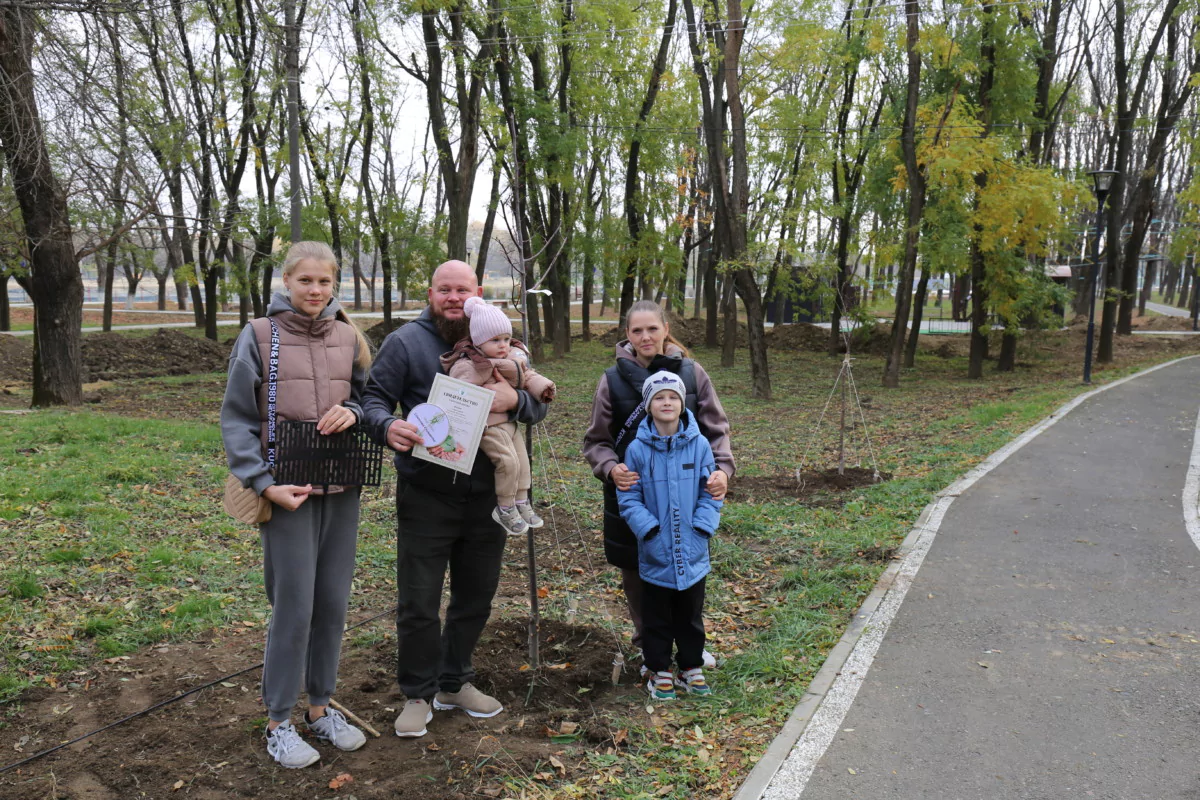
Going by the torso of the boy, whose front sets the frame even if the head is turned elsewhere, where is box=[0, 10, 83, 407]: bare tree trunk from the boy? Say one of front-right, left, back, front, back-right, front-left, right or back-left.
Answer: back-right

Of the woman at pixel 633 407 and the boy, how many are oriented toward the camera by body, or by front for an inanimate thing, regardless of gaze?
2

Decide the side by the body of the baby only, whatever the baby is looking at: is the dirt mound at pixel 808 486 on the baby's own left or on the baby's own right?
on the baby's own left

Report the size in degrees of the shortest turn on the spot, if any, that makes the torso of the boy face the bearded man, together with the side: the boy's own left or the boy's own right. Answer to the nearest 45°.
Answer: approximately 45° to the boy's own right

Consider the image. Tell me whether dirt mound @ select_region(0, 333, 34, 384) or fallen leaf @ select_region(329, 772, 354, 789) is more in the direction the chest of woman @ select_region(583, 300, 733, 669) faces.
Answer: the fallen leaf

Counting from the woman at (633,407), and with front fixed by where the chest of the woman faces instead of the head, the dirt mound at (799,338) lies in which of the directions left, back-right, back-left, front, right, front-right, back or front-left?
back

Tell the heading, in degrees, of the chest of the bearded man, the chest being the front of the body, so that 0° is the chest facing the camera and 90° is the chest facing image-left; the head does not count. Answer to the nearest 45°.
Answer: approximately 0°

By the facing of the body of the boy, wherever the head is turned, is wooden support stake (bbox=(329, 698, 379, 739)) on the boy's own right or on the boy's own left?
on the boy's own right
